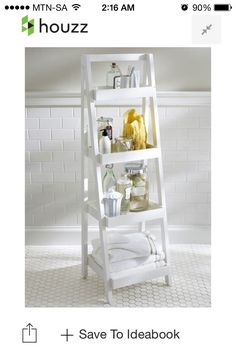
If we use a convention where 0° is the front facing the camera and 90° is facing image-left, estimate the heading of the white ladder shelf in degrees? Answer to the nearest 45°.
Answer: approximately 315°
